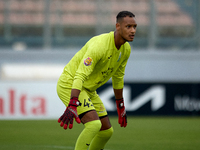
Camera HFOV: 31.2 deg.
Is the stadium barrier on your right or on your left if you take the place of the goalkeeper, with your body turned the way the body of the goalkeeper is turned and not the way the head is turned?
on your left

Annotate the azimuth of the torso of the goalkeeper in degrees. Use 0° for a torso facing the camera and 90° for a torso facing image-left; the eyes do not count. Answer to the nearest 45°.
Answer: approximately 315°
